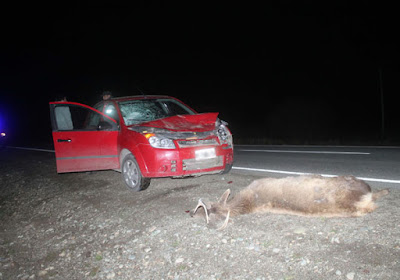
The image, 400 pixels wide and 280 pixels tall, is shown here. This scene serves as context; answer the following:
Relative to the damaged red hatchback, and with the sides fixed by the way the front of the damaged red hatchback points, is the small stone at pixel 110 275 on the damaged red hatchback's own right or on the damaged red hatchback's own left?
on the damaged red hatchback's own right

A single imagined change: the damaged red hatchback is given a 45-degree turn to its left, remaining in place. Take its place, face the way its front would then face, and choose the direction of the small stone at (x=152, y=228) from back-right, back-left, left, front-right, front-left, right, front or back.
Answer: right

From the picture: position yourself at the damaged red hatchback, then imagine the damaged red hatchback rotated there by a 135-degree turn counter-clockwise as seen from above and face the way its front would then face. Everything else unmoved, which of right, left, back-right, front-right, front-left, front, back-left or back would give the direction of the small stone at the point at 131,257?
back

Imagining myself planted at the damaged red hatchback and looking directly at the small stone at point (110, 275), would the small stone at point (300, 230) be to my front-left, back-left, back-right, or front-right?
front-left

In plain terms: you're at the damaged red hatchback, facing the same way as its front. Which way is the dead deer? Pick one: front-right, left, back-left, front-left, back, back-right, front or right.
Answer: front

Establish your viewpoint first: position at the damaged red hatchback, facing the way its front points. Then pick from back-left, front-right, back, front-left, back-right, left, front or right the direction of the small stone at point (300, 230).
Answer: front

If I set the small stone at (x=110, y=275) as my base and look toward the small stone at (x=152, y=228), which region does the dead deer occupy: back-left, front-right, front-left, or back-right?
front-right

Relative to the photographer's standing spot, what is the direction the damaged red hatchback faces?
facing the viewer and to the right of the viewer
